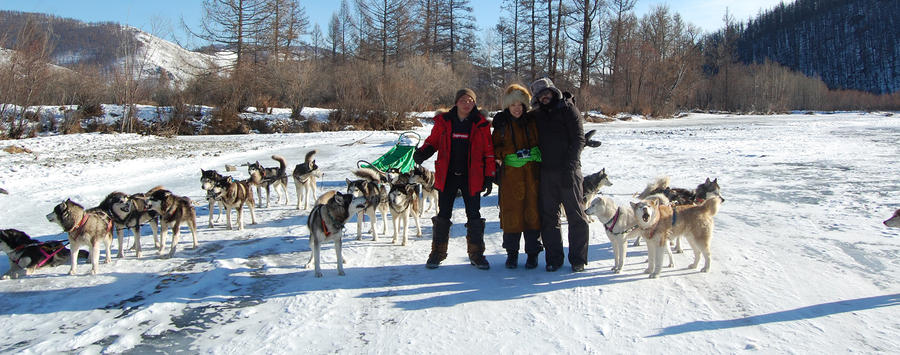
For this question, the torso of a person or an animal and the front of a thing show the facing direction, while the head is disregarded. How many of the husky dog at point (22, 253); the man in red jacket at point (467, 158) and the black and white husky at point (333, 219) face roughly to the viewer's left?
1

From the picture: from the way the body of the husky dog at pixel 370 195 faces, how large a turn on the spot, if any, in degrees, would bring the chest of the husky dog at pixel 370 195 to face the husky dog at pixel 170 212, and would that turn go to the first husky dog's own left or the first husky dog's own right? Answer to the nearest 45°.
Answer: approximately 45° to the first husky dog's own right

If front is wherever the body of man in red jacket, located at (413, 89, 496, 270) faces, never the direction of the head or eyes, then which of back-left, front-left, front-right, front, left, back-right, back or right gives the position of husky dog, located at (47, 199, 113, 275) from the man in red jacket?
right

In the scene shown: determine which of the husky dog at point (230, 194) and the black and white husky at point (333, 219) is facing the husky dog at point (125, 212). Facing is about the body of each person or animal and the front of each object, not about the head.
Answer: the husky dog at point (230, 194)

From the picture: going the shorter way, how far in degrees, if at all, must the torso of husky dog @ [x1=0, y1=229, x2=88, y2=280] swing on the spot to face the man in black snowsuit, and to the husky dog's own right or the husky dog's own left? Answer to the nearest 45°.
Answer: approximately 135° to the husky dog's own left

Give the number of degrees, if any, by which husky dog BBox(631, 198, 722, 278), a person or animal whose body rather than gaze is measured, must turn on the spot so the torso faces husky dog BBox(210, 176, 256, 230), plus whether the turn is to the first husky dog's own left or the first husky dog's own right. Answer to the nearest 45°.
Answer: approximately 45° to the first husky dog's own right

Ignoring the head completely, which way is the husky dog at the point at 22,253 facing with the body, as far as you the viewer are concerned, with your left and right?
facing to the left of the viewer
